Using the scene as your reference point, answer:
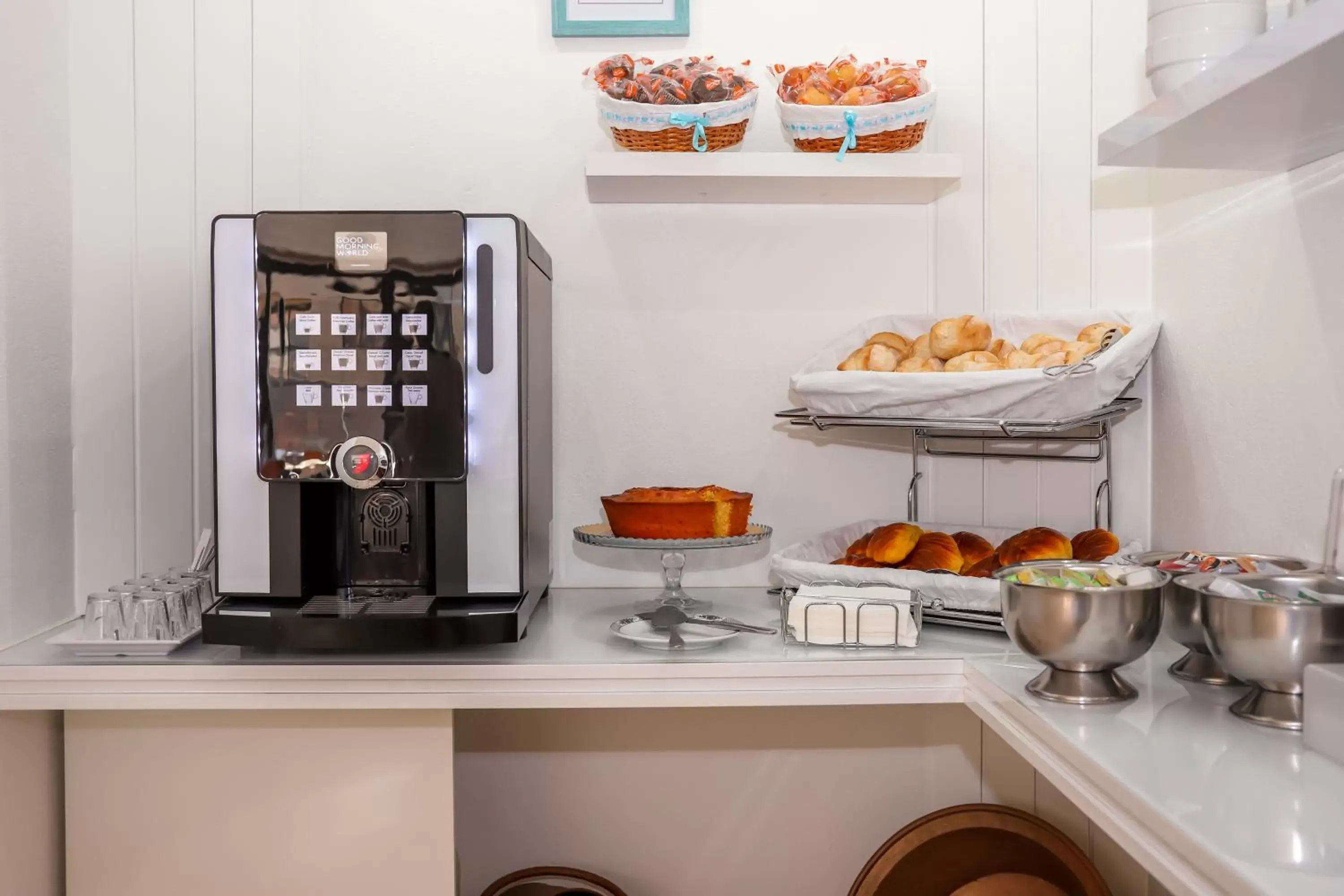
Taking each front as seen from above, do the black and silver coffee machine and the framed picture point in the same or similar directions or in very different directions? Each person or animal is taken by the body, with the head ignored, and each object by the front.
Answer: same or similar directions

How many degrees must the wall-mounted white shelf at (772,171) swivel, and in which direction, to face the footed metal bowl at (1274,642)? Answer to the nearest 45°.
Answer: approximately 45° to its left

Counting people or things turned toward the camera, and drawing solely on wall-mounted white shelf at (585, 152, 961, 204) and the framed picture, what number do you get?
2

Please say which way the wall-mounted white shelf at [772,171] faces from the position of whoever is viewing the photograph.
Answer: facing the viewer

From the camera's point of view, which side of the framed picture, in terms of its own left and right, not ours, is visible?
front

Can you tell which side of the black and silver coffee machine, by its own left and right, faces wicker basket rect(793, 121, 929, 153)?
left

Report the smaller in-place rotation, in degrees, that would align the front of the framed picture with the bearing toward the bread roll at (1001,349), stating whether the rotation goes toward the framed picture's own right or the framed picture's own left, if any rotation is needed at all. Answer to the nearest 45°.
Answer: approximately 90° to the framed picture's own left

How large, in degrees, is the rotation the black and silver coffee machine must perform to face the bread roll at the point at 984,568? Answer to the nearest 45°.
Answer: approximately 90° to its left

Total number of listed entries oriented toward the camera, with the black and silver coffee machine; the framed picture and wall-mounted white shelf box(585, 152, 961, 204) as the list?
3

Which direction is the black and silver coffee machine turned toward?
toward the camera
